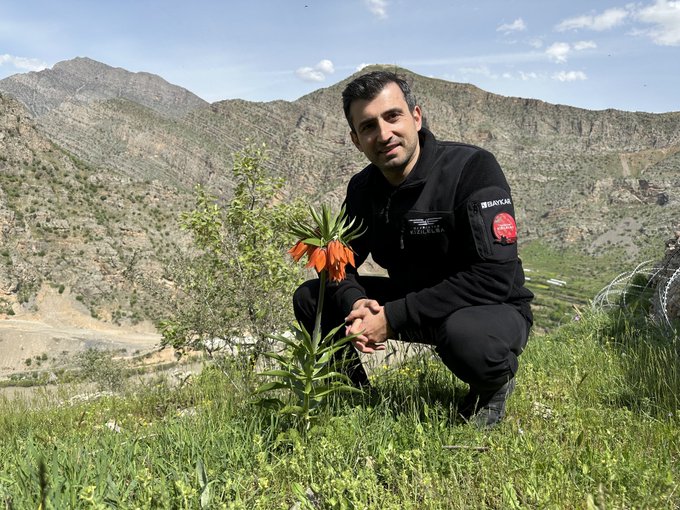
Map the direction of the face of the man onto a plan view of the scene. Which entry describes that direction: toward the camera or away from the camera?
toward the camera

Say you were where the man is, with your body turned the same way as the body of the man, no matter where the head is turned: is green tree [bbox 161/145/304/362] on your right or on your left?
on your right

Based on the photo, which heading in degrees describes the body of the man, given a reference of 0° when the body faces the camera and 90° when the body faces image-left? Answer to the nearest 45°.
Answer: approximately 45°
